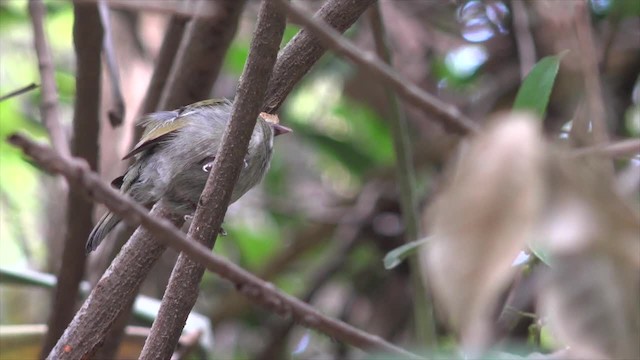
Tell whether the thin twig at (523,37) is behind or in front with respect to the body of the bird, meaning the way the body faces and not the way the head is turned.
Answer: in front

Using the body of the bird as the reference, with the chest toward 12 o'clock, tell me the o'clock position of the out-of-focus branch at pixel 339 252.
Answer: The out-of-focus branch is roughly at 10 o'clock from the bird.

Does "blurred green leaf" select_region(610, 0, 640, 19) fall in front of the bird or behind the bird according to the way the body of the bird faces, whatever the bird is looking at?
in front

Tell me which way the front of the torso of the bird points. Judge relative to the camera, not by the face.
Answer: to the viewer's right

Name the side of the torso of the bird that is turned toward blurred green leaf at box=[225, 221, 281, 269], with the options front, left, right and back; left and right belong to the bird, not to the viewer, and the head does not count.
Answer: left
